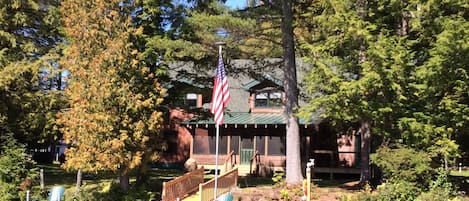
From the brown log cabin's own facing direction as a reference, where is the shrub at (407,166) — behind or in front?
in front

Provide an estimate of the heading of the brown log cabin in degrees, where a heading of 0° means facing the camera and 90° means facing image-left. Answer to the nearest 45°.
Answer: approximately 0°

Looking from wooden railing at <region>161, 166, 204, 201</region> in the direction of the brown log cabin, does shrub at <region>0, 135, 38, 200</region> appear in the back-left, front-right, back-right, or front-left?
back-left

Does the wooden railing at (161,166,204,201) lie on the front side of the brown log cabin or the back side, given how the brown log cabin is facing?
on the front side

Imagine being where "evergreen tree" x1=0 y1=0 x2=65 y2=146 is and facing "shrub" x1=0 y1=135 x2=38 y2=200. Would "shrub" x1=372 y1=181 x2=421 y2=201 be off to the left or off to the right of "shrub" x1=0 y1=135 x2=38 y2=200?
left

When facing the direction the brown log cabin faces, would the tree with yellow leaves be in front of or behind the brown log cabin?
in front

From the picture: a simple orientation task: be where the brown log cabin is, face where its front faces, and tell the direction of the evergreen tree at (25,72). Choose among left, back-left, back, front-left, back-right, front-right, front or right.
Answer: front-right

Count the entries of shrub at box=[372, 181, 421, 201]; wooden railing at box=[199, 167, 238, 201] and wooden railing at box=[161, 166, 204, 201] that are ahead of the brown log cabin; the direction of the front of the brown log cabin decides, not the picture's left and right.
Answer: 3
